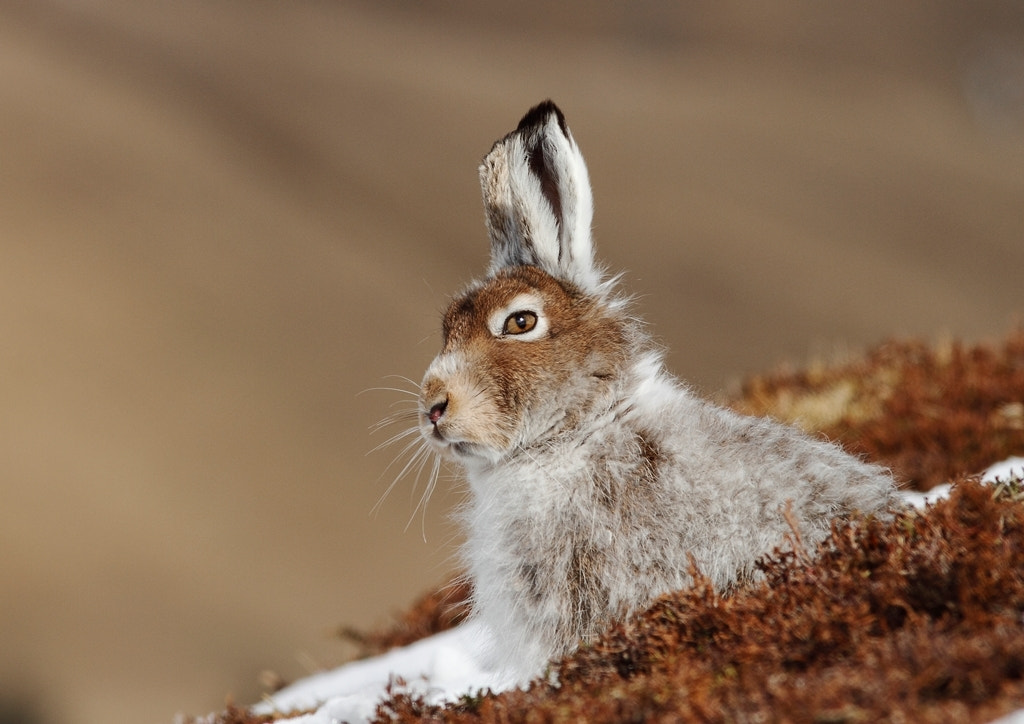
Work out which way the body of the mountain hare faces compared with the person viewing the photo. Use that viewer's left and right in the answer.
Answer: facing to the left of the viewer
